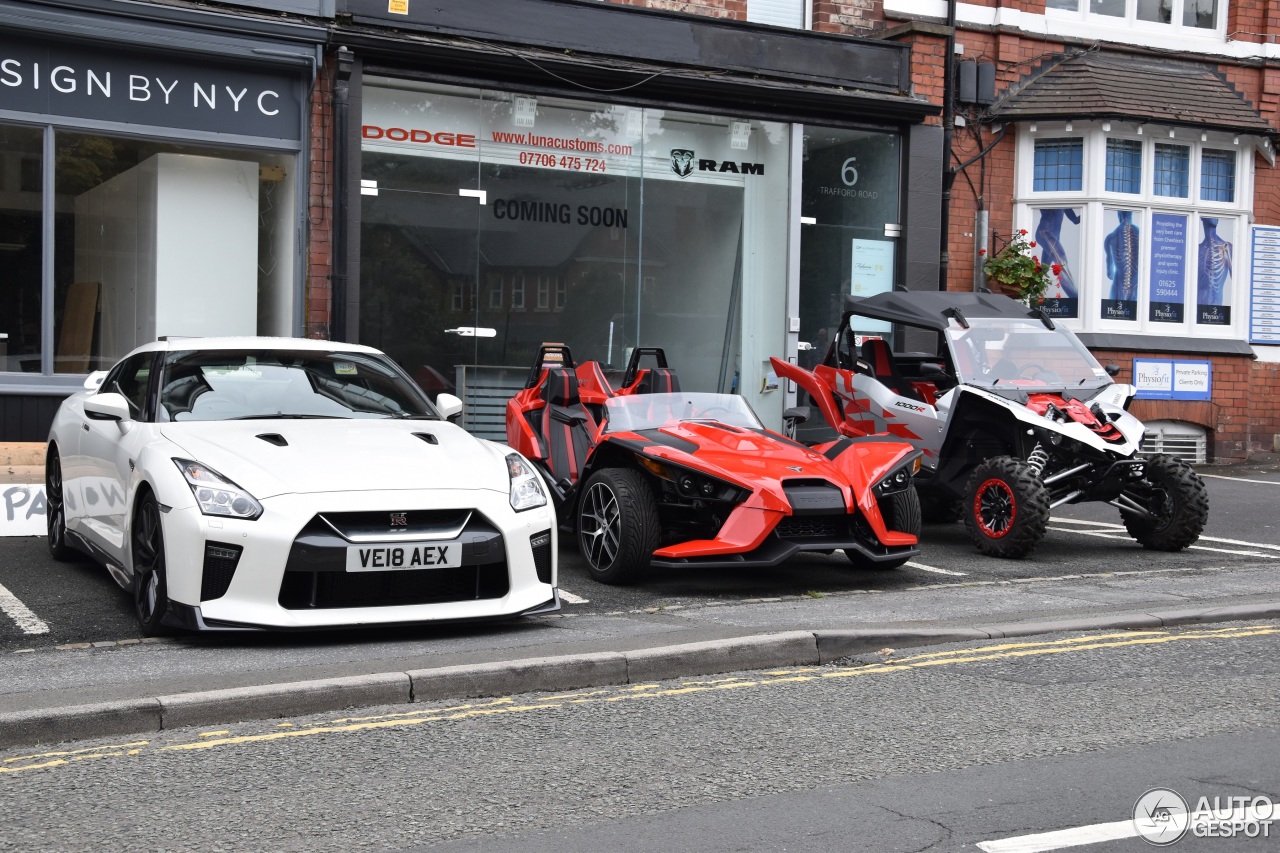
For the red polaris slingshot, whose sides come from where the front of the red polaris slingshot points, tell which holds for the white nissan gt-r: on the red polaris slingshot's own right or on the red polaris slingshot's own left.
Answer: on the red polaris slingshot's own right

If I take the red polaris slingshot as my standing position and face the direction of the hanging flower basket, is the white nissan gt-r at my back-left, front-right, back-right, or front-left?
back-left

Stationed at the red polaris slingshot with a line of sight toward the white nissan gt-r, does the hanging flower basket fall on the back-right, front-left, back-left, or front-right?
back-right

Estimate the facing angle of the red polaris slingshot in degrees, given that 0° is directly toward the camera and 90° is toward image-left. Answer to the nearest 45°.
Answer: approximately 315°

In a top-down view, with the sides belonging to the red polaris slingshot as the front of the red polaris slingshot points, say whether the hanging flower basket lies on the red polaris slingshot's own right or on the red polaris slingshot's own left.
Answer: on the red polaris slingshot's own left
